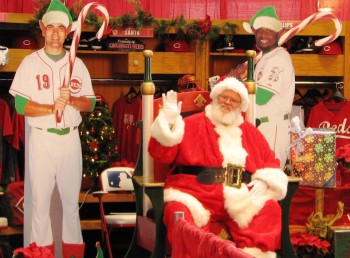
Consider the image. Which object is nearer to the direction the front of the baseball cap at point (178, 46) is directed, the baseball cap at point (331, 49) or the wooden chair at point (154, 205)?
the wooden chair

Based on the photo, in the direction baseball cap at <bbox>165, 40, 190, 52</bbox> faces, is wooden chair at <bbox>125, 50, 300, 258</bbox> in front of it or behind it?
in front

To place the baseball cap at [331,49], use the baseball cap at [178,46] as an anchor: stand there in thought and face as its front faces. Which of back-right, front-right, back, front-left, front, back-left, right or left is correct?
left

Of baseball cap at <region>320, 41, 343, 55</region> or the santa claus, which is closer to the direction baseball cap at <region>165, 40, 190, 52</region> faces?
the santa claus

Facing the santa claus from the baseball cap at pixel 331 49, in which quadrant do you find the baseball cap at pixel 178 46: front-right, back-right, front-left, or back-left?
front-right

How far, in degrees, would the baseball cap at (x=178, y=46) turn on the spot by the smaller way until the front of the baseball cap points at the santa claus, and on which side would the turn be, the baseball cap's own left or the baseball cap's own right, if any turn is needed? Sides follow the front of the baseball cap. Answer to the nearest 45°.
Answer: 0° — it already faces them

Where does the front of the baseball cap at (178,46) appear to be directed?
toward the camera

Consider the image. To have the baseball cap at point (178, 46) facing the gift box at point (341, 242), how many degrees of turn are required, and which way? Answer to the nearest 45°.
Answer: approximately 45° to its left

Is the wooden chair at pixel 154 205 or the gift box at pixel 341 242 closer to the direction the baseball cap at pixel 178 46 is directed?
the wooden chair

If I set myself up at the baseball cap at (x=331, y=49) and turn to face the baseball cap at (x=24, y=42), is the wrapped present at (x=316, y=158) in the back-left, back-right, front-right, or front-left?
front-left

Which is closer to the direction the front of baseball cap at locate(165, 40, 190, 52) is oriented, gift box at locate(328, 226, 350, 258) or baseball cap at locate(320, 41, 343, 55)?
the gift box

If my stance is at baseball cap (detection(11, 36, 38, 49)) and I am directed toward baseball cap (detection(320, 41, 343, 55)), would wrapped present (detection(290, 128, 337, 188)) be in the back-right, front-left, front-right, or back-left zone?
front-right

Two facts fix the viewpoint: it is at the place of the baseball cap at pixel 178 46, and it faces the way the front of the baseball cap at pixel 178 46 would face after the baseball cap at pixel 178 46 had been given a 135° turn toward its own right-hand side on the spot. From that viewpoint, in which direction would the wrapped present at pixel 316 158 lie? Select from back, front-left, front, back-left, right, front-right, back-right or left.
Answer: back
